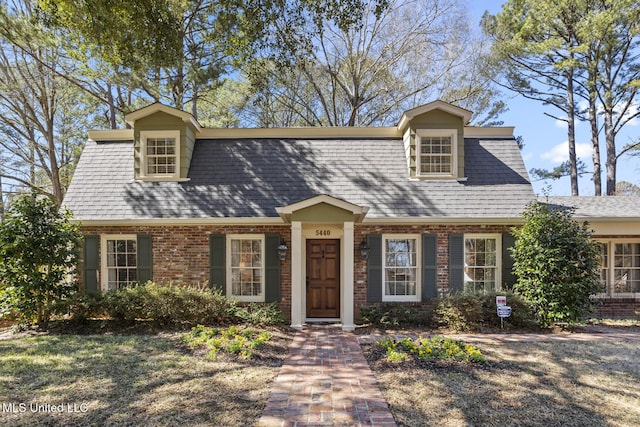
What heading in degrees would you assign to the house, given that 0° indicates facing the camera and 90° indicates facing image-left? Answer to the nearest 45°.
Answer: approximately 0°

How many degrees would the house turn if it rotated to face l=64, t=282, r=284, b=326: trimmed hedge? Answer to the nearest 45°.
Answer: approximately 45° to its right

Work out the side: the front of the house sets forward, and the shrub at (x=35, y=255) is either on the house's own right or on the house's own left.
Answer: on the house's own right
